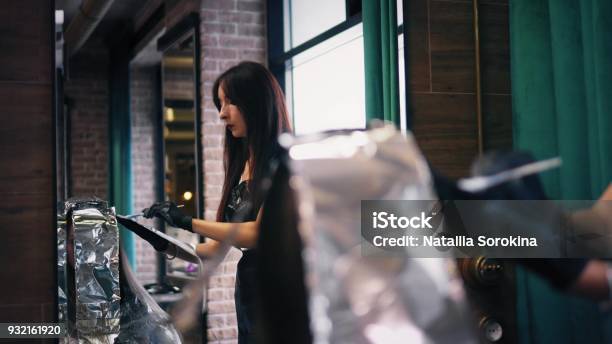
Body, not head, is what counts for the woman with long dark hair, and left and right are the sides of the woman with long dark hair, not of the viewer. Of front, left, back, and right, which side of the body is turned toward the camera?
left

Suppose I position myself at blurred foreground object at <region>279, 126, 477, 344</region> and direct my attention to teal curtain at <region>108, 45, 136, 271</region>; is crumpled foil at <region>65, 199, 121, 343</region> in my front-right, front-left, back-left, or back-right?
front-left

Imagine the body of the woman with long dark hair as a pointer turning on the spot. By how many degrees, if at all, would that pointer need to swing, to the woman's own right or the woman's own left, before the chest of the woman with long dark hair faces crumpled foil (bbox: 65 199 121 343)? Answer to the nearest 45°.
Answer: approximately 45° to the woman's own left

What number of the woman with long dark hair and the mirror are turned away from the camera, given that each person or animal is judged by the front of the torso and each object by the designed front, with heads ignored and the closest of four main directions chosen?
0

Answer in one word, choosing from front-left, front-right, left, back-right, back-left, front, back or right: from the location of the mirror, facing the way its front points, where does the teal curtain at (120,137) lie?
right

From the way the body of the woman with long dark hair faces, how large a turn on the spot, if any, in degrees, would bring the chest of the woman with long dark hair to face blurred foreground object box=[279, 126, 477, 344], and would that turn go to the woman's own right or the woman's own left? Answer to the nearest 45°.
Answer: approximately 90° to the woman's own left

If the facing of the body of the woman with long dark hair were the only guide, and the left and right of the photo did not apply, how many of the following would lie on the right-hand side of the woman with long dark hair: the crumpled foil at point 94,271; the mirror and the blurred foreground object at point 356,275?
1

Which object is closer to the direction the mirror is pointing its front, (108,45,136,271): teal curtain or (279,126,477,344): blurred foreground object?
the blurred foreground object

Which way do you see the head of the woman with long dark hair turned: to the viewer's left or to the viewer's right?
to the viewer's left

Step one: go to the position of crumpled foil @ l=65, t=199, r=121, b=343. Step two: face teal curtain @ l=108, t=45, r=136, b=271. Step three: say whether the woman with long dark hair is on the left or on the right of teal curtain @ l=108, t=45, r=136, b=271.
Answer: right

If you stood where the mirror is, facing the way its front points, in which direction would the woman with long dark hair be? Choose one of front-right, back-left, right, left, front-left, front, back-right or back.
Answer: front-left

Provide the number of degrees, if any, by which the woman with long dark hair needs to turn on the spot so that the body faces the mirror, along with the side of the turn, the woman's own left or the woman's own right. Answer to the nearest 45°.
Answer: approximately 90° to the woman's own right
